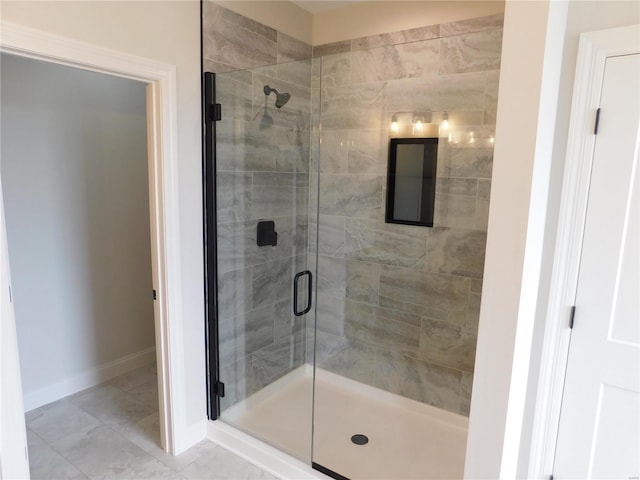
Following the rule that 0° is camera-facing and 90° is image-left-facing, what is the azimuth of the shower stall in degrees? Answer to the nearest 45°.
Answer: approximately 45°

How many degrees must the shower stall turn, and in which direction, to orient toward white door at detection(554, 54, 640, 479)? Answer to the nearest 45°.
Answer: approximately 90° to its left

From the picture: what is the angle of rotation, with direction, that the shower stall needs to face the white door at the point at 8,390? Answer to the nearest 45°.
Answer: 0° — it already faces it
